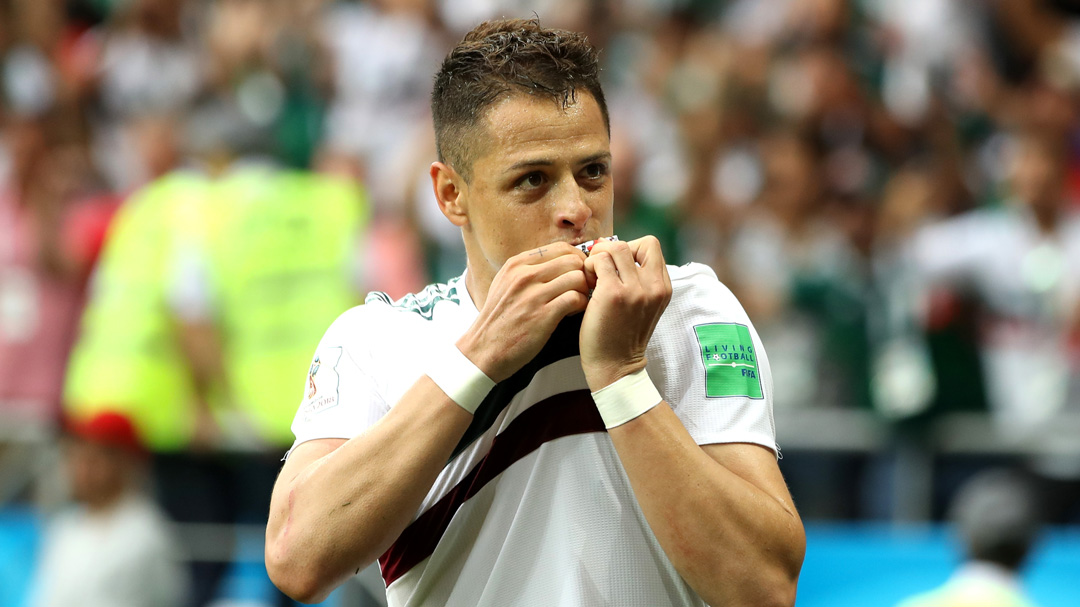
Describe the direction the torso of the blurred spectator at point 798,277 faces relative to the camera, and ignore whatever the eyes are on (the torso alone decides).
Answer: toward the camera

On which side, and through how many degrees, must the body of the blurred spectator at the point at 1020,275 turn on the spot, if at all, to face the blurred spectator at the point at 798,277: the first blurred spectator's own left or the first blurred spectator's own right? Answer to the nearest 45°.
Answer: approximately 90° to the first blurred spectator's own right

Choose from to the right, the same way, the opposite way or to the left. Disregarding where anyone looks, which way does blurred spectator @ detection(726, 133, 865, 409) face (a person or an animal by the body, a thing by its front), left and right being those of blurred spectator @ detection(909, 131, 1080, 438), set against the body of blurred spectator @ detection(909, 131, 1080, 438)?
the same way

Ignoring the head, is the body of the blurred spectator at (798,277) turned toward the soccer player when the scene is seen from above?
yes

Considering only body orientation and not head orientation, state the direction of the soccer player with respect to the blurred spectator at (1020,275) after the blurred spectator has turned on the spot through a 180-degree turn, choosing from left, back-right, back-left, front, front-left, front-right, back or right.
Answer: back

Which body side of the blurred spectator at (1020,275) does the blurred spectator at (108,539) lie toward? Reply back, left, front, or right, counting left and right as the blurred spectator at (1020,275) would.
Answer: right

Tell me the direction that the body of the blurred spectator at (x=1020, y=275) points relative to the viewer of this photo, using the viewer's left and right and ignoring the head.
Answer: facing the viewer

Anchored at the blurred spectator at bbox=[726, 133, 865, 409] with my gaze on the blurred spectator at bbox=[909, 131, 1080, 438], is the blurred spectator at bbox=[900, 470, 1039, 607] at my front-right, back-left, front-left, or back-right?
front-right

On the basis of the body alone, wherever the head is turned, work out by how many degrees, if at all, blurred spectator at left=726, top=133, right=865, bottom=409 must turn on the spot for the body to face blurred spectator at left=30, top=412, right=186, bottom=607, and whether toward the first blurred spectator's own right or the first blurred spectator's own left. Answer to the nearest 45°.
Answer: approximately 90° to the first blurred spectator's own right

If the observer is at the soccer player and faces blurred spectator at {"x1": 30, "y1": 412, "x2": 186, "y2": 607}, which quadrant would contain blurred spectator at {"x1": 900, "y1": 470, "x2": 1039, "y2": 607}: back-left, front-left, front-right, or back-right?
front-right

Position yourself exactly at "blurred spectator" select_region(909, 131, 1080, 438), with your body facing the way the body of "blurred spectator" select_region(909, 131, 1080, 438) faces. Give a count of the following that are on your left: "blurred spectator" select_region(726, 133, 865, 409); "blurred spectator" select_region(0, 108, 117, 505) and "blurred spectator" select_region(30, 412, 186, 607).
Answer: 0

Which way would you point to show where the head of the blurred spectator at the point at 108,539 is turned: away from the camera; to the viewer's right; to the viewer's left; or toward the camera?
toward the camera

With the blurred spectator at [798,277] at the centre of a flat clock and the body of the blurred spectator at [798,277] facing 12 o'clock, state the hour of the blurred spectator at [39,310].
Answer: the blurred spectator at [39,310] is roughly at 3 o'clock from the blurred spectator at [798,277].

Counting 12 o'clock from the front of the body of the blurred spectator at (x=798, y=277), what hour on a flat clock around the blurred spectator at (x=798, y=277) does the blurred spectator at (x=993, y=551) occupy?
the blurred spectator at (x=993, y=551) is roughly at 11 o'clock from the blurred spectator at (x=798, y=277).

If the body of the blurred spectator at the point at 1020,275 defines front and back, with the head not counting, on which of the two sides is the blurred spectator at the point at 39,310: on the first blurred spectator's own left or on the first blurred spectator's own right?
on the first blurred spectator's own right

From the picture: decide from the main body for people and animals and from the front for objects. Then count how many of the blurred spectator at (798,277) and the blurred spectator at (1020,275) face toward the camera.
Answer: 2

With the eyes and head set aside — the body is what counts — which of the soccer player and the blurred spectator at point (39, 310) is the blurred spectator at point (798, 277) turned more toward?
the soccer player
